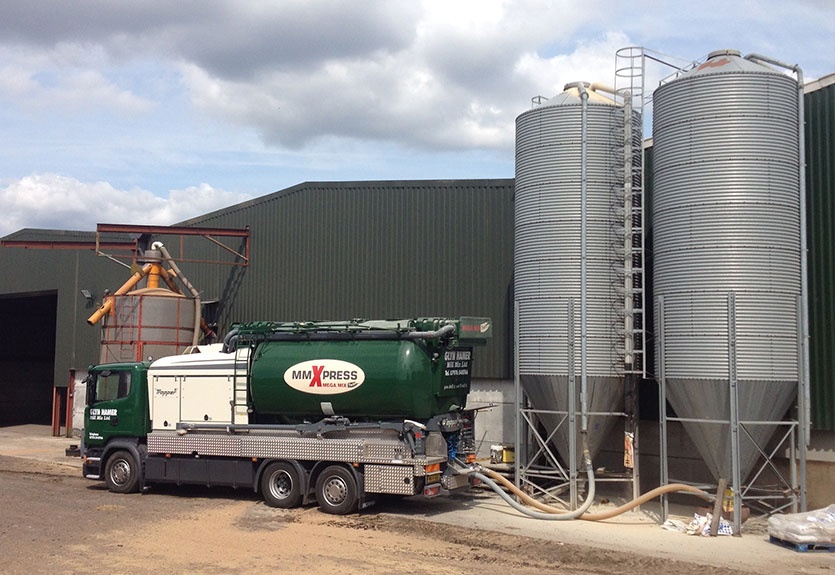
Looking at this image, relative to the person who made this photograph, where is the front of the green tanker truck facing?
facing away from the viewer and to the left of the viewer

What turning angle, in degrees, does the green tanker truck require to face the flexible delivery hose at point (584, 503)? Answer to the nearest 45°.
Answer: approximately 180°

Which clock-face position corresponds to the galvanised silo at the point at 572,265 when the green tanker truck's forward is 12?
The galvanised silo is roughly at 5 o'clock from the green tanker truck.

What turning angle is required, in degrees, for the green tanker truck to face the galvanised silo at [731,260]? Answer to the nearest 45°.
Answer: approximately 180°
